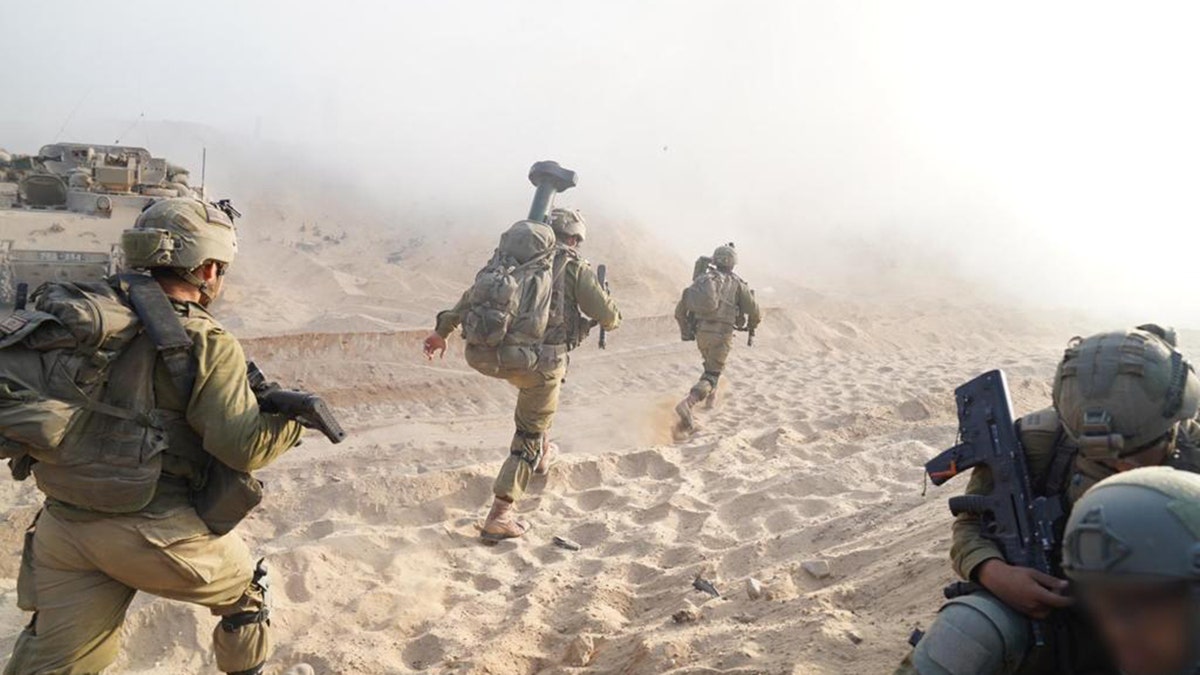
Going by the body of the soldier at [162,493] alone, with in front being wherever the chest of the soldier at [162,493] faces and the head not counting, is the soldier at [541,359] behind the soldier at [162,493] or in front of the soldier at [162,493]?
in front

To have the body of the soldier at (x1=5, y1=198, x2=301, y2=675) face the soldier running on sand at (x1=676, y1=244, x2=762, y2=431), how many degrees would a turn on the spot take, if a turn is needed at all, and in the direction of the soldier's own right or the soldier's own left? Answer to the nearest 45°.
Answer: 0° — they already face them

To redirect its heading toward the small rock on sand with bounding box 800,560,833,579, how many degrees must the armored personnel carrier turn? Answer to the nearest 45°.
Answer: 0° — it already faces it

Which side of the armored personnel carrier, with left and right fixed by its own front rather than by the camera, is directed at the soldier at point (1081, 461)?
front

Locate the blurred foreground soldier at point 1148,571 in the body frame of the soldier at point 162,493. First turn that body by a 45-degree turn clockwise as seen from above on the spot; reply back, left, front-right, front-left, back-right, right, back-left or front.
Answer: front-right

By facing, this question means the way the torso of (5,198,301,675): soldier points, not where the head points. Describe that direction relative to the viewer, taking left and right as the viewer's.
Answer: facing away from the viewer and to the right of the viewer

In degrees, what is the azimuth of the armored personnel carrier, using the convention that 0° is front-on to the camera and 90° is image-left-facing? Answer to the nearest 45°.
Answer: approximately 0°

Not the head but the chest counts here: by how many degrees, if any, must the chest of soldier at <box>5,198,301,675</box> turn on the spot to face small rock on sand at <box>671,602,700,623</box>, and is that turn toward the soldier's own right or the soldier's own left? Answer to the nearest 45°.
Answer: approximately 45° to the soldier's own right

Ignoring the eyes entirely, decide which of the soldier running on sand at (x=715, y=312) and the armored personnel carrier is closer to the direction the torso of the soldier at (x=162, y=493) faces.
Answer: the soldier running on sand

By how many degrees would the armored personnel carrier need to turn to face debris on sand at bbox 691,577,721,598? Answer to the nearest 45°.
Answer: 0° — it already faces it

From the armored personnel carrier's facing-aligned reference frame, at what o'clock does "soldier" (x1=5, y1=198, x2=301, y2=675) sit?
The soldier is roughly at 12 o'clock from the armored personnel carrier.

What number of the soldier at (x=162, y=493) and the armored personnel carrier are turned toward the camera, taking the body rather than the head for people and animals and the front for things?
1

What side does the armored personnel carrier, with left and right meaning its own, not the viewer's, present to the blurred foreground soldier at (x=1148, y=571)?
front
